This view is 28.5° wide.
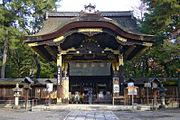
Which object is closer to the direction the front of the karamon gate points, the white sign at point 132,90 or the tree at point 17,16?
the white sign

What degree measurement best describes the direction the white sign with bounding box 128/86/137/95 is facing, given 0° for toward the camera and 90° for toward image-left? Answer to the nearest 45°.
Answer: approximately 0°

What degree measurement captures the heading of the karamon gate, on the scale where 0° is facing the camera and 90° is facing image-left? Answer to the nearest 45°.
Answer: approximately 0°

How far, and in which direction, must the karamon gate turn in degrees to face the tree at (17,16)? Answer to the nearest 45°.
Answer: approximately 135° to its right

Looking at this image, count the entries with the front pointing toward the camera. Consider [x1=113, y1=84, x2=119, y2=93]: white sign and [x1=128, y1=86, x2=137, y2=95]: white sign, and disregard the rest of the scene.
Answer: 2

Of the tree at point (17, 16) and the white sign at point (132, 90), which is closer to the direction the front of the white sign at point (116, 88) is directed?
the white sign

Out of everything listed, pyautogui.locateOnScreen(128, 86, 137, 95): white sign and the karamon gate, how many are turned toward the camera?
2

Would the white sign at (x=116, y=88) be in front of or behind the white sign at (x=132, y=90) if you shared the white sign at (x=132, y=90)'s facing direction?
behind

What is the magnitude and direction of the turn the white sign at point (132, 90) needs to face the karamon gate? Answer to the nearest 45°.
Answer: approximately 135° to its right

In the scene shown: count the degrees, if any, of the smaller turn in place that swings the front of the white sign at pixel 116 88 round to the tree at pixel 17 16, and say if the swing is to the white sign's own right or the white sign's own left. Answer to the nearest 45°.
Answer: approximately 135° to the white sign's own right
